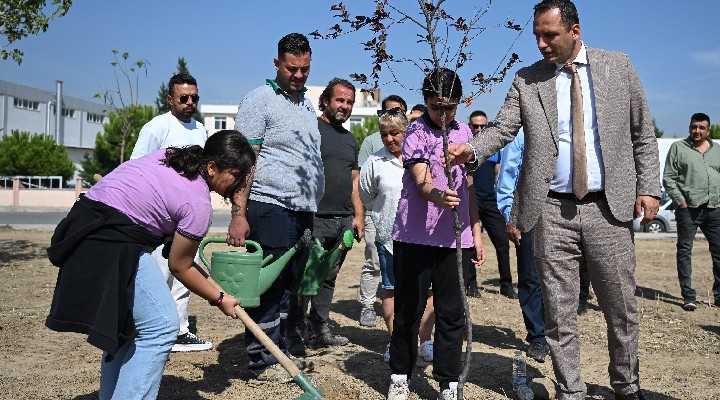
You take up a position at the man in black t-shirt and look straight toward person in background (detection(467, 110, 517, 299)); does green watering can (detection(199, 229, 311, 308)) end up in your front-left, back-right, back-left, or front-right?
back-right

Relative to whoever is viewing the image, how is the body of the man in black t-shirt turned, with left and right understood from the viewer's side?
facing the viewer and to the right of the viewer

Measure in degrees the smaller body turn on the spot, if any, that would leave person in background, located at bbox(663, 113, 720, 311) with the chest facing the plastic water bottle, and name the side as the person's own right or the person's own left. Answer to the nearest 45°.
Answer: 0° — they already face it

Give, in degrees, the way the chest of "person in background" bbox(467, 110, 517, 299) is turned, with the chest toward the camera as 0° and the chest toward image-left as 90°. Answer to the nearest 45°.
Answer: approximately 0°

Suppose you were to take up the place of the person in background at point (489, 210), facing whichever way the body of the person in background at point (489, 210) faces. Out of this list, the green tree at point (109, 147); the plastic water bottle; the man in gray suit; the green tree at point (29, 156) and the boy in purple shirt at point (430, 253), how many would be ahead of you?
3

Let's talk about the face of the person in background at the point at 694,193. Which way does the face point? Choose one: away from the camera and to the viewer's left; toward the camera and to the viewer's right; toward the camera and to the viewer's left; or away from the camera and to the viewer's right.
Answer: toward the camera and to the viewer's left

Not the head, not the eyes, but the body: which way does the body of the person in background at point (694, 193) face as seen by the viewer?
toward the camera

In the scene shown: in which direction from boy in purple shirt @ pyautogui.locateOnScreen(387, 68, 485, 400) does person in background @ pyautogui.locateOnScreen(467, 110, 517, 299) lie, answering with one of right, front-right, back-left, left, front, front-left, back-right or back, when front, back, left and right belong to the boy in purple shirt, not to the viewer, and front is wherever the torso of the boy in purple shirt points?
back

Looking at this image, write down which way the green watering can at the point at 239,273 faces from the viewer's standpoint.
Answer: facing to the right of the viewer
